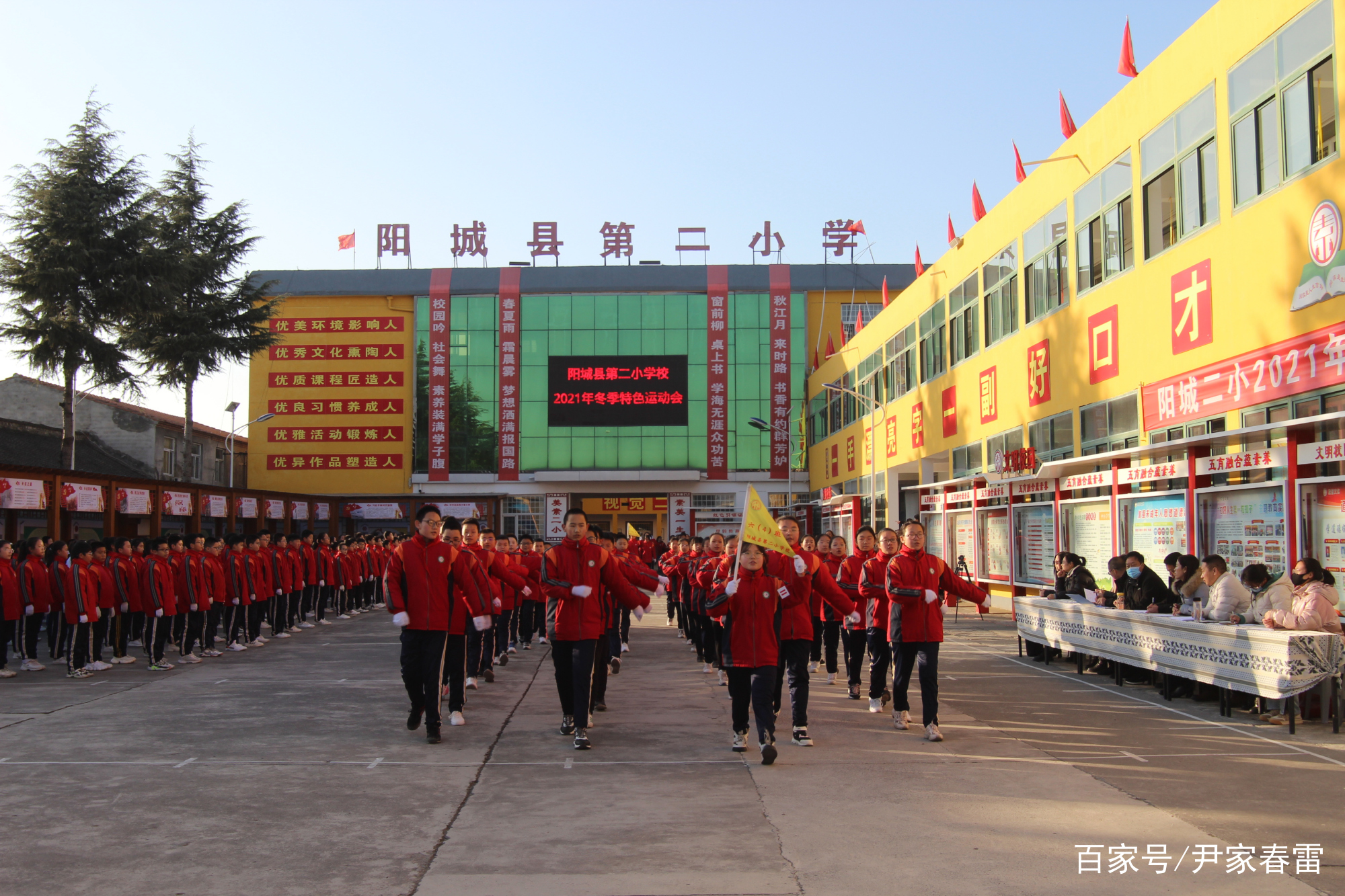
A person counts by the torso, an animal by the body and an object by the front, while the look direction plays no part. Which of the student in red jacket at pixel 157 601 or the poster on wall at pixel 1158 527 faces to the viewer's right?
the student in red jacket

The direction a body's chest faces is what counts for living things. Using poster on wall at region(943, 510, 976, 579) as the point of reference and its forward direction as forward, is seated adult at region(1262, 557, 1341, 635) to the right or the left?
on its left

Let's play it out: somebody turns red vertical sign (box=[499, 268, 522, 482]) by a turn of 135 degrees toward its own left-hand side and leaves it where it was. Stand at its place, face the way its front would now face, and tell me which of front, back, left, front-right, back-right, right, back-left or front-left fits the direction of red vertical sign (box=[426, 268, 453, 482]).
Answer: back-left

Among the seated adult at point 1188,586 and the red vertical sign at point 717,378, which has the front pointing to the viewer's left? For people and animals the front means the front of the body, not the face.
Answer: the seated adult

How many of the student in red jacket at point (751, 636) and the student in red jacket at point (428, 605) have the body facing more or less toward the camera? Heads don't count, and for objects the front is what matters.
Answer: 2

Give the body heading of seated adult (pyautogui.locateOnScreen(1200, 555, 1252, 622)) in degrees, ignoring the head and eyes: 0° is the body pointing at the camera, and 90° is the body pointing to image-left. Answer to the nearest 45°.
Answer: approximately 90°

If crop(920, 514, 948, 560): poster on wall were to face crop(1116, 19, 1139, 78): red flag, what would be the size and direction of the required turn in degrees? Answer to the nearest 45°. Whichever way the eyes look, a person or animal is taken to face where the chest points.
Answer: approximately 45° to its left

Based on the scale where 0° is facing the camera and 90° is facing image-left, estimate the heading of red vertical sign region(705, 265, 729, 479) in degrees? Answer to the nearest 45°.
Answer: approximately 0°

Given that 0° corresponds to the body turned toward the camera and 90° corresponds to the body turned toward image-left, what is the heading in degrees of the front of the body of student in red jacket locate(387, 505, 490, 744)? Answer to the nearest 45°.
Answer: approximately 0°
